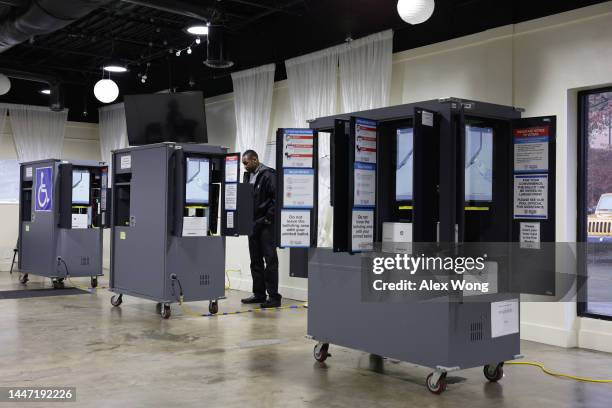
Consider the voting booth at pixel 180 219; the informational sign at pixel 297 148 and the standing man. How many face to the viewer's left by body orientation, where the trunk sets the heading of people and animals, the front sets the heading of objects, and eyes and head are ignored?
1

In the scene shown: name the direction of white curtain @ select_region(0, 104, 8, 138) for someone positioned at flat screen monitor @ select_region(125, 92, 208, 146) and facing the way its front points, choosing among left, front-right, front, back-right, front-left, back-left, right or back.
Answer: back-right

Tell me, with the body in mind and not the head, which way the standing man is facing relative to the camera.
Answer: to the viewer's left

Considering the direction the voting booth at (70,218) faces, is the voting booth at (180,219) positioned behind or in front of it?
in front

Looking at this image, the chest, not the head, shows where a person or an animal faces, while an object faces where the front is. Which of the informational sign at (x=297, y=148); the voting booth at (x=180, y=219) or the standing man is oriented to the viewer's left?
the standing man

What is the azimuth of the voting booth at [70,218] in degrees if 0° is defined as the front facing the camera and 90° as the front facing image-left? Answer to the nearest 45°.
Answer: approximately 315°

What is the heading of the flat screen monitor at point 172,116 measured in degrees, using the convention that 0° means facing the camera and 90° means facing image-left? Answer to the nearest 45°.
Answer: approximately 0°

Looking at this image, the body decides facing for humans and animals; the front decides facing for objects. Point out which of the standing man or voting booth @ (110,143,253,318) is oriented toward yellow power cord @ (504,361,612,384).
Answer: the voting booth

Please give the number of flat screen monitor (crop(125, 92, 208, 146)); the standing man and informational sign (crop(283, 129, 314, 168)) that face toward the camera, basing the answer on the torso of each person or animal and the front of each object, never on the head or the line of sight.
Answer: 2

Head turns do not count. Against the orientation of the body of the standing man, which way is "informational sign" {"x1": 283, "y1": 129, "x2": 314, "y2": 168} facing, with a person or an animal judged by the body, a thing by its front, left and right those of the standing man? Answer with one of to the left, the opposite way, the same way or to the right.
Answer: to the left

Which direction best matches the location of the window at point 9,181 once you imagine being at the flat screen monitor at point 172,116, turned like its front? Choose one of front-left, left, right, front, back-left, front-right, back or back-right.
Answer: back-right

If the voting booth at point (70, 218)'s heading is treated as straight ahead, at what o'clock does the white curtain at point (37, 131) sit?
The white curtain is roughly at 7 o'clock from the voting booth.
